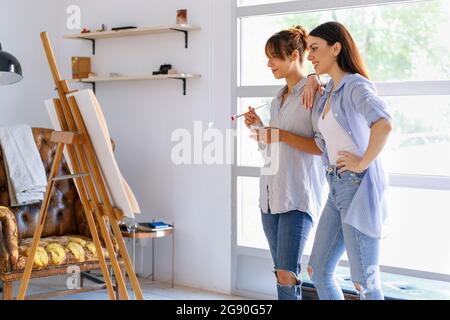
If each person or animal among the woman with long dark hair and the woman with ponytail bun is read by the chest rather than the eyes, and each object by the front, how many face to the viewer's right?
0

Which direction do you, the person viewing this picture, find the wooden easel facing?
facing away from the viewer and to the right of the viewer

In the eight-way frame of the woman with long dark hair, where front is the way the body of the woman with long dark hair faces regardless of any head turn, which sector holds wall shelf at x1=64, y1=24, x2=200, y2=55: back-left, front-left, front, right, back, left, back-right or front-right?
right

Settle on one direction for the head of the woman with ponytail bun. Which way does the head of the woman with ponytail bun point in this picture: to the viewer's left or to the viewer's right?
to the viewer's left

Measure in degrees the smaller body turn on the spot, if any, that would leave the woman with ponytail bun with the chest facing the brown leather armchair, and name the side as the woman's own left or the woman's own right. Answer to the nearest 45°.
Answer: approximately 90° to the woman's own right

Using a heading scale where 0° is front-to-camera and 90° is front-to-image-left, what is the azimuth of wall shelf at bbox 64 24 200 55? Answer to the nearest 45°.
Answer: approximately 45°

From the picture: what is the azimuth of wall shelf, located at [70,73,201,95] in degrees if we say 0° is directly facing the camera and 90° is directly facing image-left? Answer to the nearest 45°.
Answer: approximately 45°
